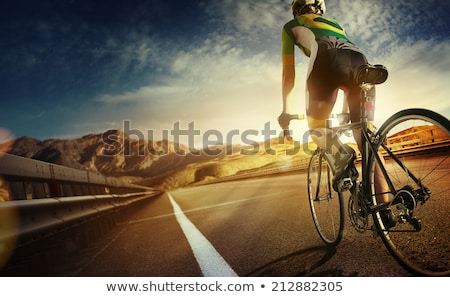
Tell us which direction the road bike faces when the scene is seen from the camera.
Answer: facing away from the viewer and to the left of the viewer

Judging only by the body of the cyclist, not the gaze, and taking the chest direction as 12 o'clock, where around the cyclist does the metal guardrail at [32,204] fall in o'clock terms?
The metal guardrail is roughly at 10 o'clock from the cyclist.

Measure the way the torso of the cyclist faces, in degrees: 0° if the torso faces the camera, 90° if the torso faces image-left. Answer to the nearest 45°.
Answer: approximately 135°

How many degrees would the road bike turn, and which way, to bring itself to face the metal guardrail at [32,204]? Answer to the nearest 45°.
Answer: approximately 45° to its left
